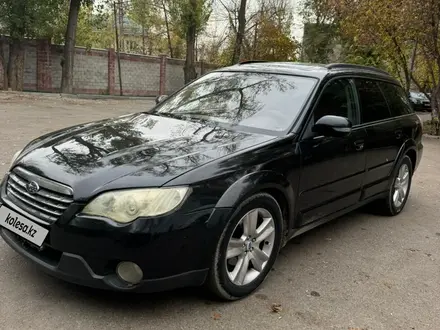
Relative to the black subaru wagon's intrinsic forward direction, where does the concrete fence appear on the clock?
The concrete fence is roughly at 4 o'clock from the black subaru wagon.

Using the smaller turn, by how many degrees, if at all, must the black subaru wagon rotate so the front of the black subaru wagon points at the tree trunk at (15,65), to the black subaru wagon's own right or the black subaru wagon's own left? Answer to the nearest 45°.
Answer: approximately 90° to the black subaru wagon's own right

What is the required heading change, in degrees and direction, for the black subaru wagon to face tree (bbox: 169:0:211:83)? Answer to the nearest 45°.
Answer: approximately 135° to its right

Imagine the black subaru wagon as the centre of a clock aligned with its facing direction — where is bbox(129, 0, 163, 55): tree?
The tree is roughly at 4 o'clock from the black subaru wagon.

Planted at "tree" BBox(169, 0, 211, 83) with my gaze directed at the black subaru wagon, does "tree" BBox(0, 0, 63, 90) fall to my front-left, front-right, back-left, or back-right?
front-right

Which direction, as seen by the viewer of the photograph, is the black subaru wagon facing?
facing the viewer and to the left of the viewer
